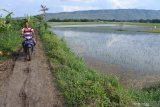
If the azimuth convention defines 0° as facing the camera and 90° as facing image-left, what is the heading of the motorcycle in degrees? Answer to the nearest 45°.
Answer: approximately 0°
